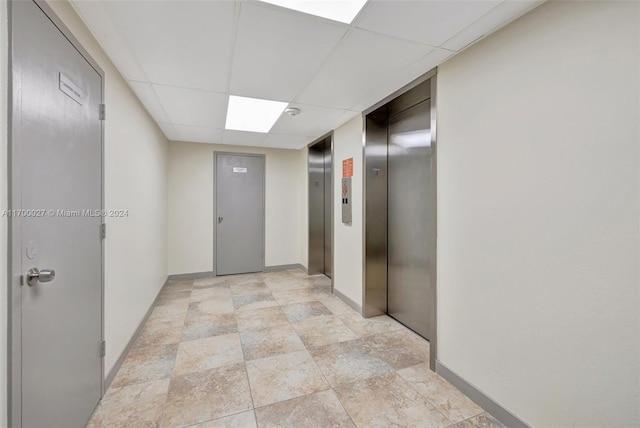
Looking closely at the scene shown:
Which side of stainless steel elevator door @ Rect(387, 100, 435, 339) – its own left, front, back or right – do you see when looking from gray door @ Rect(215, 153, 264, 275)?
right

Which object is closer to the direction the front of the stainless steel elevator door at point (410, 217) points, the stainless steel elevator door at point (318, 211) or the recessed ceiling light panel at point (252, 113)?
the recessed ceiling light panel

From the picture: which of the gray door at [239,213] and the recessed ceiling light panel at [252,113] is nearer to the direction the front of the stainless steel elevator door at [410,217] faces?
the recessed ceiling light panel

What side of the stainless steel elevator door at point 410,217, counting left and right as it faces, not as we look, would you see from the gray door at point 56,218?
front

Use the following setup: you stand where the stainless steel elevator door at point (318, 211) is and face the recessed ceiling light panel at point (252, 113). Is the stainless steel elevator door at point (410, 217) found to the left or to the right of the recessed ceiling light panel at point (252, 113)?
left

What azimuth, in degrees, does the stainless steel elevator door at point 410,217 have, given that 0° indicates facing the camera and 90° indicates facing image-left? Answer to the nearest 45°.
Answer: approximately 45°

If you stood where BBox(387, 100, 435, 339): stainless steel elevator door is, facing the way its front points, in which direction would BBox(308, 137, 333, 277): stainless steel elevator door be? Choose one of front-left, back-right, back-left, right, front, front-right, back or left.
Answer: right

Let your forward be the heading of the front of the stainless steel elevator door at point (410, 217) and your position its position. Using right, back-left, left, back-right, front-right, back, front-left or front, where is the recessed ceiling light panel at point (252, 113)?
front-right
